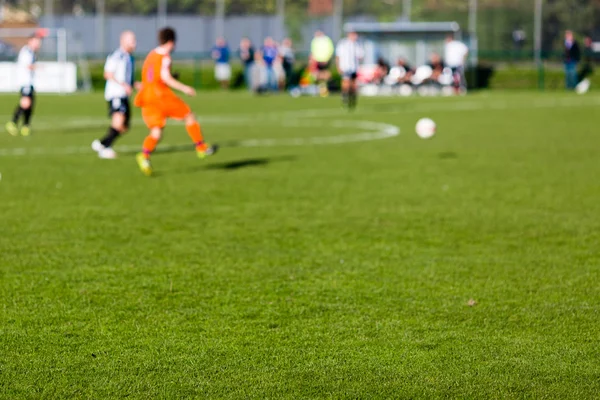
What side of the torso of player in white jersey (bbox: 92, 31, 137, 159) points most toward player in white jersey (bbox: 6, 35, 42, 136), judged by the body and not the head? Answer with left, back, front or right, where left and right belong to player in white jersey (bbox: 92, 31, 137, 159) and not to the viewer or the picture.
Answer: left

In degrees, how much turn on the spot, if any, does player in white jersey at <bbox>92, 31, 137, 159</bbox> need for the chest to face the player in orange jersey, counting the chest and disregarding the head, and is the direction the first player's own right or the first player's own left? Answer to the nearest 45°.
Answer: approximately 90° to the first player's own right
